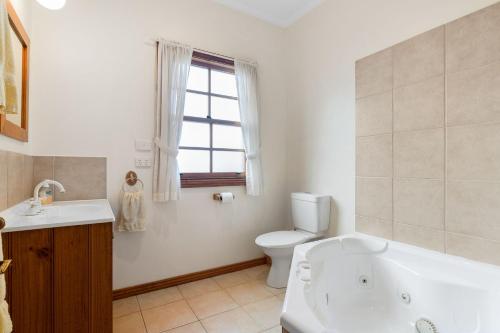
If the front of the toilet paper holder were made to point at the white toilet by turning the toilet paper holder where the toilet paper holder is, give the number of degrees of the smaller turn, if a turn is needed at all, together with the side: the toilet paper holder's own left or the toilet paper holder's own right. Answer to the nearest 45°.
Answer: approximately 90° to the toilet paper holder's own left

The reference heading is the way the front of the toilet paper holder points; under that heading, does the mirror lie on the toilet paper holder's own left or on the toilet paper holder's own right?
on the toilet paper holder's own right

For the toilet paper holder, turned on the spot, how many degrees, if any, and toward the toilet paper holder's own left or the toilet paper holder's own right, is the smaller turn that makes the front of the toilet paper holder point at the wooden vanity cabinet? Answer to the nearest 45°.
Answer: approximately 45° to the toilet paper holder's own right

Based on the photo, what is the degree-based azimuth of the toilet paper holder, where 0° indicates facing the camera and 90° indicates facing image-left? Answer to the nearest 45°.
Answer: approximately 0°

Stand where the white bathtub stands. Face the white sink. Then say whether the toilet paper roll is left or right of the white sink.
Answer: right

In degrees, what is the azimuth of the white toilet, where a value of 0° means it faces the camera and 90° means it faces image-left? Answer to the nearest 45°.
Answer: approximately 45°
